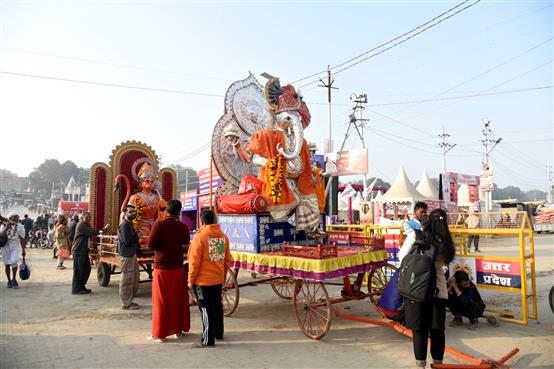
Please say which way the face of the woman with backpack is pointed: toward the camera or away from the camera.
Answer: away from the camera

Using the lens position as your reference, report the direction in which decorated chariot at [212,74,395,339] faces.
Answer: facing the viewer and to the right of the viewer

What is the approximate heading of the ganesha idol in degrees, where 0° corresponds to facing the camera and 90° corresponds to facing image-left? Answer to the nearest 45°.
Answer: approximately 315°

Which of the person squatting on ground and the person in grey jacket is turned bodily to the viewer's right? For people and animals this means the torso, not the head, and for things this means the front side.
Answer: the person in grey jacket

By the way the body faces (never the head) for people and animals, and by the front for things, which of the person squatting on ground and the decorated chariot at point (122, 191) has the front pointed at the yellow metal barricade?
the decorated chariot

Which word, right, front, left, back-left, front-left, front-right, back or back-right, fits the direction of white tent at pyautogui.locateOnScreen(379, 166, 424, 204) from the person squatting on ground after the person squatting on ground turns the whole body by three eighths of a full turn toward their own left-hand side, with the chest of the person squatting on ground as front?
left

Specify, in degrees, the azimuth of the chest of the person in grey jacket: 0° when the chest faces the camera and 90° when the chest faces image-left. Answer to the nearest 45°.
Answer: approximately 270°

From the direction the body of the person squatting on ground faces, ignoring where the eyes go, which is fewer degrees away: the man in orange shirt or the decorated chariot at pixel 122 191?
the man in orange shirt

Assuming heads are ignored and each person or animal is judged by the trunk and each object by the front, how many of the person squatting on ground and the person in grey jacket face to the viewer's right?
1

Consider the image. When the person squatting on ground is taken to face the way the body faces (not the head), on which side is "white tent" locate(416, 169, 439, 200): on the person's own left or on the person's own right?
on the person's own right

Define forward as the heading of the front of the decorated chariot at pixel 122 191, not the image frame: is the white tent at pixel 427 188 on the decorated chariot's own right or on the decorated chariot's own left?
on the decorated chariot's own left
